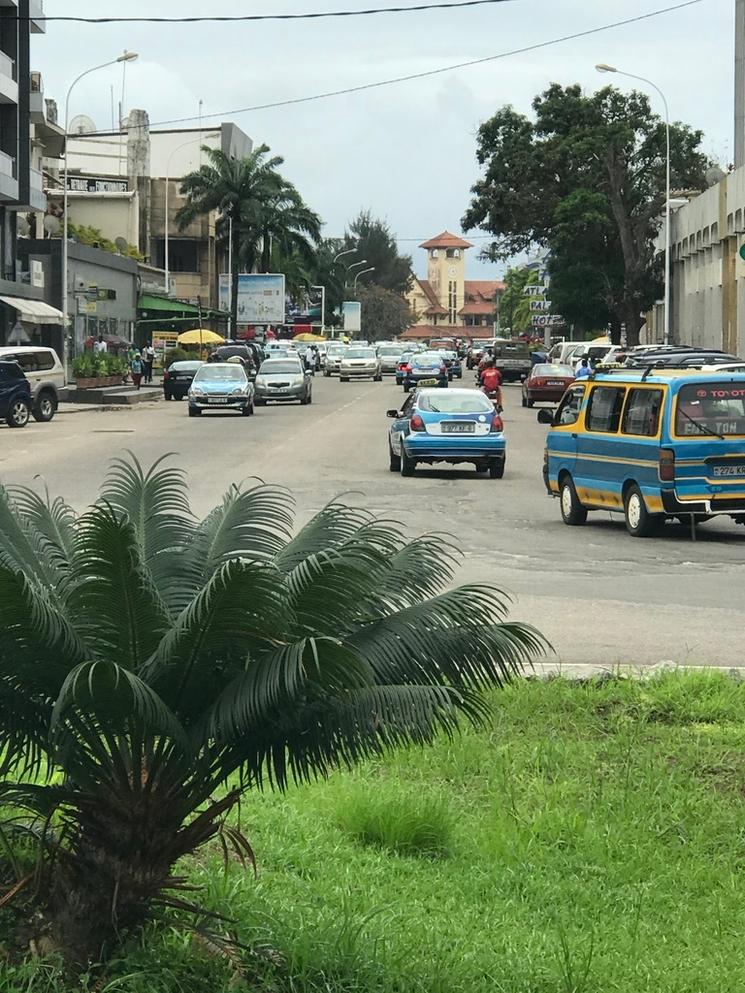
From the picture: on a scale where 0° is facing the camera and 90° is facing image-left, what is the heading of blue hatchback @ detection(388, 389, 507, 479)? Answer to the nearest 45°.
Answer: approximately 180°

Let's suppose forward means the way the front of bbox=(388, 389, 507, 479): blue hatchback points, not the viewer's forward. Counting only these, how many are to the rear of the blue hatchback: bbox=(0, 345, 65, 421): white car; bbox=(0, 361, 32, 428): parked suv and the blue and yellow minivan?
1

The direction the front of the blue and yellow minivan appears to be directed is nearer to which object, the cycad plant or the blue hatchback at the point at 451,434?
the blue hatchback

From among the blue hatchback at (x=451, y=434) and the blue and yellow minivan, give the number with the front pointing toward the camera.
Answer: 0

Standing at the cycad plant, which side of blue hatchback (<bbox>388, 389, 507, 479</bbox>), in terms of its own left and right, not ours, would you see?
back

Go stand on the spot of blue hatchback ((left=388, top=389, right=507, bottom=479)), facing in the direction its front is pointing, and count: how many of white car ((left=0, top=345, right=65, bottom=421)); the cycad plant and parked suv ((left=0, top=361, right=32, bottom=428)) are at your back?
1

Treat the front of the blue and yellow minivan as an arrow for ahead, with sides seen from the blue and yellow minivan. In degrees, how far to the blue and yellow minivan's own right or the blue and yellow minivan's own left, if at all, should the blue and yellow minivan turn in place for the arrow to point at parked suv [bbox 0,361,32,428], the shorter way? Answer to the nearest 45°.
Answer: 0° — it already faces it

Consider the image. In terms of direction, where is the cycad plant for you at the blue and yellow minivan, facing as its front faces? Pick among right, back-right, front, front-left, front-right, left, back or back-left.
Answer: back-left

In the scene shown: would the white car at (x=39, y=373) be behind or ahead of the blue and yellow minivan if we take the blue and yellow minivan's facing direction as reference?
ahead

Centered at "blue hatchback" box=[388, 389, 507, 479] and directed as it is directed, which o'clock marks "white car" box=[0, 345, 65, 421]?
The white car is roughly at 11 o'clock from the blue hatchback.

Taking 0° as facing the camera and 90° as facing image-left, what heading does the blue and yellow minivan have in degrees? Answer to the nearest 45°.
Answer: approximately 135°
